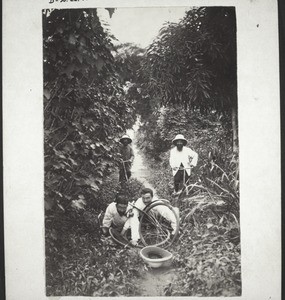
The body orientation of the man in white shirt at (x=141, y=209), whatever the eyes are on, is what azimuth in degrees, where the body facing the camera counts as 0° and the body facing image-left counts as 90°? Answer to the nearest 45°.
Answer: approximately 0°

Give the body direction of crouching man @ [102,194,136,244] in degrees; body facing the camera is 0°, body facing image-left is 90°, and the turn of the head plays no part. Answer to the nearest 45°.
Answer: approximately 315°
